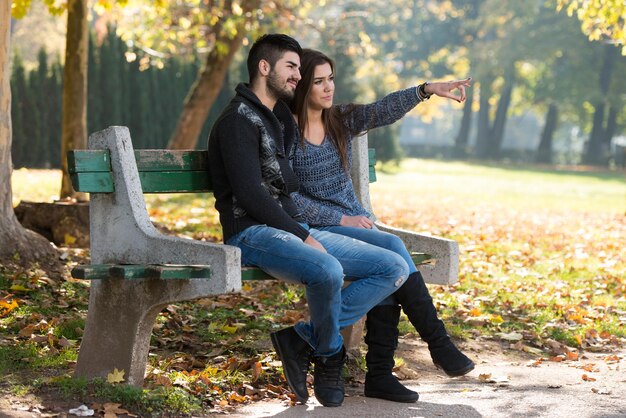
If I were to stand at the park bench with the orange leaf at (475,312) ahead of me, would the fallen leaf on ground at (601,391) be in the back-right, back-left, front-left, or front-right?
front-right

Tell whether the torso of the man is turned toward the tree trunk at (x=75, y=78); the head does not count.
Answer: no

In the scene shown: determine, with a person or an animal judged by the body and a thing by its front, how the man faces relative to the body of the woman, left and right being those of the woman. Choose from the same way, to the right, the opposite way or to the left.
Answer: the same way

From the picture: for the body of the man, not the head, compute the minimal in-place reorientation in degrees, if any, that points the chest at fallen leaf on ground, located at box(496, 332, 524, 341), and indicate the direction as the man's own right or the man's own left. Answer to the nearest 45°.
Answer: approximately 90° to the man's own left

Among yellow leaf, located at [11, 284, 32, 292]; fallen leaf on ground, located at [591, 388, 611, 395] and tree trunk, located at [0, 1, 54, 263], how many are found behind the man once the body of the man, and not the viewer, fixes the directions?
2

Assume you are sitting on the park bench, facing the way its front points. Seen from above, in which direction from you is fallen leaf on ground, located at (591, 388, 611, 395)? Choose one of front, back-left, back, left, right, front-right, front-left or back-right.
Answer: front-left

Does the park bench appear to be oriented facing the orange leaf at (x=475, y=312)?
no

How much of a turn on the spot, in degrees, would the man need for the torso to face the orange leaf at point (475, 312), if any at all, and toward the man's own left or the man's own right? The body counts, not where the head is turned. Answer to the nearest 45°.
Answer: approximately 90° to the man's own left

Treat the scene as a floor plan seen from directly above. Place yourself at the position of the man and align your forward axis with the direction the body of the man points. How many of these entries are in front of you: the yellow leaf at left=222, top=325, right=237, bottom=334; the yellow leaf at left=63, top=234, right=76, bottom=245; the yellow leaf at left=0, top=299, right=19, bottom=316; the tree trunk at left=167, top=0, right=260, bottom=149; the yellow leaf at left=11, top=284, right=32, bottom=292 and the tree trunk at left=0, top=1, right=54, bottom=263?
0

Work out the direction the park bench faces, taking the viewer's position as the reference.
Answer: facing the viewer and to the right of the viewer

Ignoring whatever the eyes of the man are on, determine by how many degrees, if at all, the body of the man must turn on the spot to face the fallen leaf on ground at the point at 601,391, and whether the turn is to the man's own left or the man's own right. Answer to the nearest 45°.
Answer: approximately 45° to the man's own left

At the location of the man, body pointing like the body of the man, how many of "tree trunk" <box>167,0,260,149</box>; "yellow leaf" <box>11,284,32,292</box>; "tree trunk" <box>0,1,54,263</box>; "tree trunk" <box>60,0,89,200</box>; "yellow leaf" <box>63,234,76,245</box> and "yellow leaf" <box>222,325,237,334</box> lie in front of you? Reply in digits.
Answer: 0

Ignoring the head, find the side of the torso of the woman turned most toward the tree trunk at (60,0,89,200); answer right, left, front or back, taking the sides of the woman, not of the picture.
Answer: back

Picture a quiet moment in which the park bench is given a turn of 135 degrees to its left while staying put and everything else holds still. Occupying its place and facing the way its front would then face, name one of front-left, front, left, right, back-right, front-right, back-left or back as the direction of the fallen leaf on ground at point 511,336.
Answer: front-right

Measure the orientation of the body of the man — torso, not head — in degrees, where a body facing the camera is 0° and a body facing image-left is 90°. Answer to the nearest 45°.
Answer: approximately 315°

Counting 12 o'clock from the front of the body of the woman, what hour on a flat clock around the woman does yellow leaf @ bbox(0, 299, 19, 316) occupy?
The yellow leaf is roughly at 5 o'clock from the woman.

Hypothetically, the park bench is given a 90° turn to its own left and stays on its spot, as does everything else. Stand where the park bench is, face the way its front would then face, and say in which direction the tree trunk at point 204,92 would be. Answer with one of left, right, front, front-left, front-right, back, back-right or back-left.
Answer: front-left
